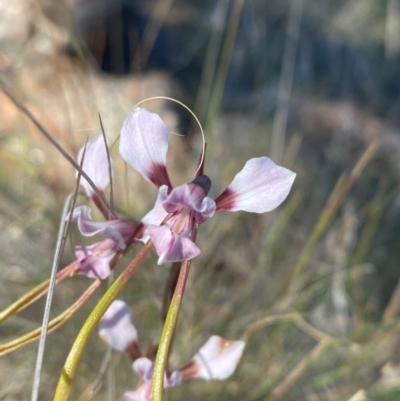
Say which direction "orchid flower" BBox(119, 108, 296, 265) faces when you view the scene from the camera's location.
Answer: facing the viewer

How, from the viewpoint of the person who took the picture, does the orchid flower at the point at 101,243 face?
facing the viewer and to the left of the viewer

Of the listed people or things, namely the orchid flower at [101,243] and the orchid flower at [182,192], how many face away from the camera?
0
